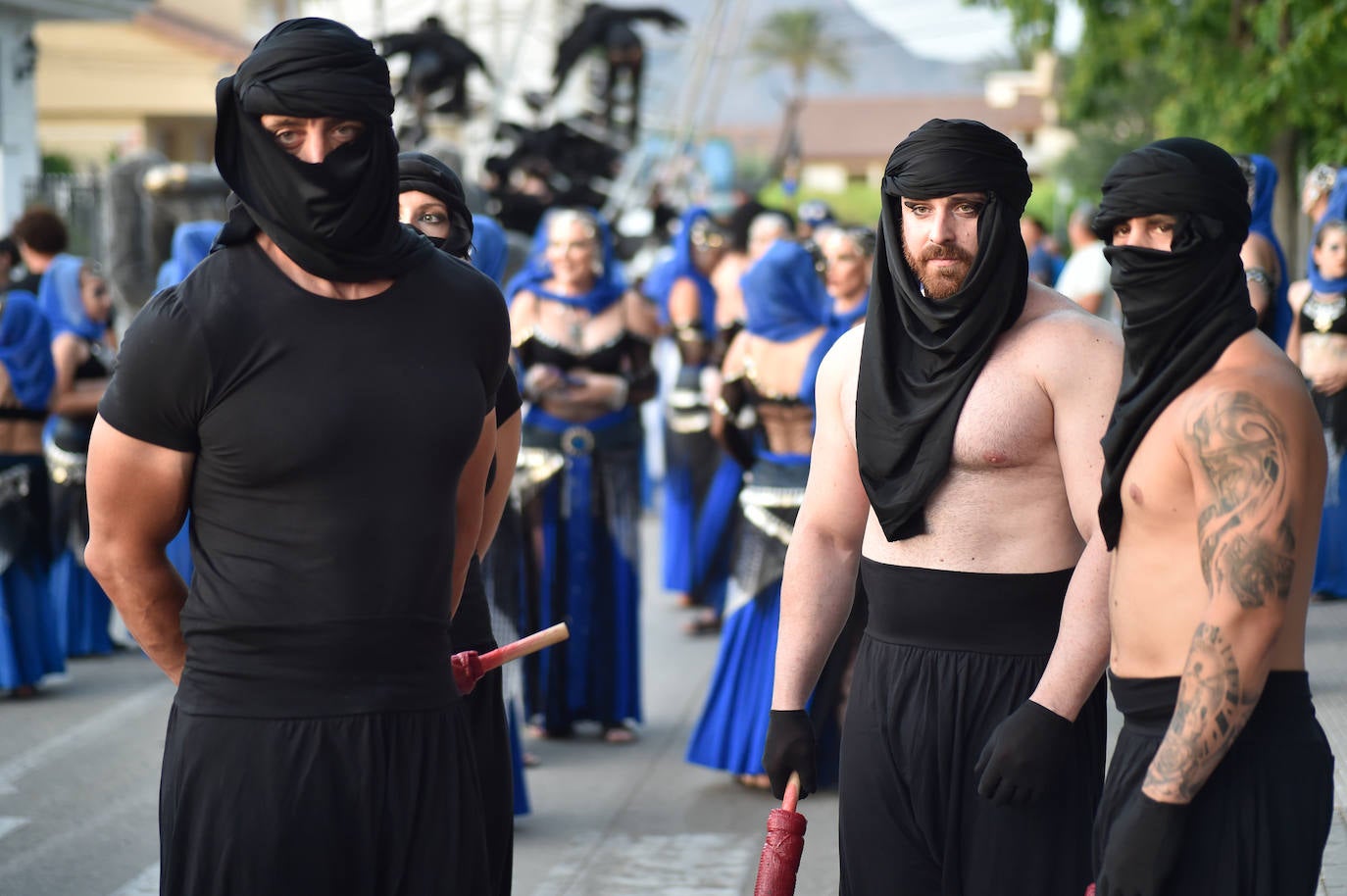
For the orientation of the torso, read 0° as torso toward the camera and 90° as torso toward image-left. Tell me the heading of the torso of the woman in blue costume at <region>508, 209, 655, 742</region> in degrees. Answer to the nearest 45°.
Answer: approximately 0°

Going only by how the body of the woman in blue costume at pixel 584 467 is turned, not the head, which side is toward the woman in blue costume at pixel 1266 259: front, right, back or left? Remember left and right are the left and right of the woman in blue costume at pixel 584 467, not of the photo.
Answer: left

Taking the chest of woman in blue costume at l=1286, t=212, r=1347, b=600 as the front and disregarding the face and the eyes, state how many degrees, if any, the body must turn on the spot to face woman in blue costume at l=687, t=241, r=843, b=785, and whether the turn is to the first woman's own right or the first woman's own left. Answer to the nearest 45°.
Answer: approximately 45° to the first woman's own right

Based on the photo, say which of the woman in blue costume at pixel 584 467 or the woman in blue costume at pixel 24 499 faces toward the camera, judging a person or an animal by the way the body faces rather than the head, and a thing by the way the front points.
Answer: the woman in blue costume at pixel 584 467

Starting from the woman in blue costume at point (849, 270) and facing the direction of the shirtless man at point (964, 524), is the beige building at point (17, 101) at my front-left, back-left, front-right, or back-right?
back-right

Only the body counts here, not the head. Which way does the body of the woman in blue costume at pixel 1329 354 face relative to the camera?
toward the camera

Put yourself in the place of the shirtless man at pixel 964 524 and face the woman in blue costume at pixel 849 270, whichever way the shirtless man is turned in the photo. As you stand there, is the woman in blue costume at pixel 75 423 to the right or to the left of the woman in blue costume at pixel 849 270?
left

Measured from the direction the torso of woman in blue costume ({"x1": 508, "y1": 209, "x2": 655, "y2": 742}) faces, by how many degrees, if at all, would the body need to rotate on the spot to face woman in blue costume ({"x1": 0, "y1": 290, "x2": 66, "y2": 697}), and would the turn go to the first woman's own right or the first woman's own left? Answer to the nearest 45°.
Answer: approximately 90° to the first woman's own right

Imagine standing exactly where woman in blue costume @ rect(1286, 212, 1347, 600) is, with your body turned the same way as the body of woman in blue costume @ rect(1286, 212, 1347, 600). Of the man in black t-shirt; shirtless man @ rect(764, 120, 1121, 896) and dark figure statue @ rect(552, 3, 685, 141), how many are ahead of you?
2
